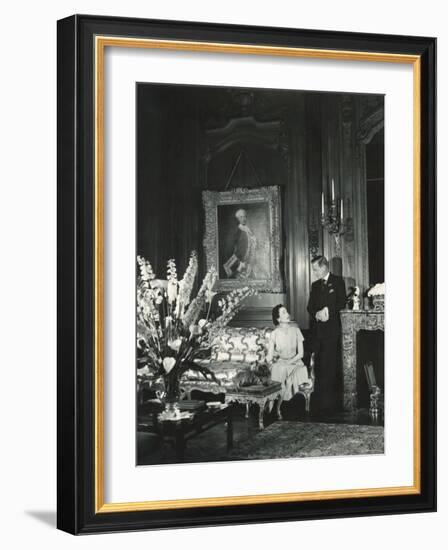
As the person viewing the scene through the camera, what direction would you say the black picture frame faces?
facing the viewer and to the right of the viewer
